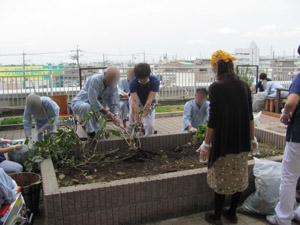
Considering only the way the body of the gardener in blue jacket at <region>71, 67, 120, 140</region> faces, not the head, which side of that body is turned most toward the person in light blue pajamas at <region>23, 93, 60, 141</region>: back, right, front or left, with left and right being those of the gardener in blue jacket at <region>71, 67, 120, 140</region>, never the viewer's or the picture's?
back

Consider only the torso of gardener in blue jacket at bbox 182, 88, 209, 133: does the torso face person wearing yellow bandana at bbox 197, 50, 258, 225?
yes

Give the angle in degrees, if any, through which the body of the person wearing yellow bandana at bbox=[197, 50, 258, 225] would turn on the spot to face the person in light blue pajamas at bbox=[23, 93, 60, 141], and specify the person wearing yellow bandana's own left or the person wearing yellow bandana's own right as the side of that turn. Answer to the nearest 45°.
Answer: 0° — they already face them

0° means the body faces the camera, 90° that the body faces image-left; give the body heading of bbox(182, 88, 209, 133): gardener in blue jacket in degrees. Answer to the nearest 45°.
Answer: approximately 0°

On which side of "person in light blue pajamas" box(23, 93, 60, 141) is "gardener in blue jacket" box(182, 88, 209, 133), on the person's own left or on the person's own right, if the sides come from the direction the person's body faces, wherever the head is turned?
on the person's own left

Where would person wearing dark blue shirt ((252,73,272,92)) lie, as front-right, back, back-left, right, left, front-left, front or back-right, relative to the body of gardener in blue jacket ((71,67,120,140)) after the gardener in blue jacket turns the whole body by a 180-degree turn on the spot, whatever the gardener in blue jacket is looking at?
right

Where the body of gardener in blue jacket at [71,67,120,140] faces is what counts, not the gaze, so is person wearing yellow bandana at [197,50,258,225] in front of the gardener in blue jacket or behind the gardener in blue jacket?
in front

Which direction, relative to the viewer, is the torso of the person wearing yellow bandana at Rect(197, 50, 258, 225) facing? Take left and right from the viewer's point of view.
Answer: facing away from the viewer and to the left of the viewer

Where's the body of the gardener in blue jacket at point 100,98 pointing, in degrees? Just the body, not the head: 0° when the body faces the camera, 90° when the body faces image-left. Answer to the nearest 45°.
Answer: approximately 315°

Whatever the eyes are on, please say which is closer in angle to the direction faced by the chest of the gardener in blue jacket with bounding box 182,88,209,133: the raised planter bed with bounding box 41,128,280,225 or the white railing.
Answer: the raised planter bed

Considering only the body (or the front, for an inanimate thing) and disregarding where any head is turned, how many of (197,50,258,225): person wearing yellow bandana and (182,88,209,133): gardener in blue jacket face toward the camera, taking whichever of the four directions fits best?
1
